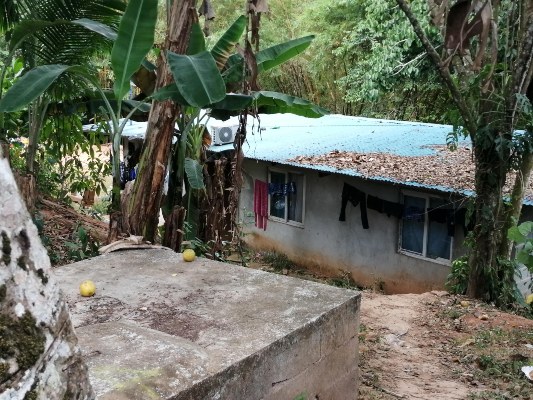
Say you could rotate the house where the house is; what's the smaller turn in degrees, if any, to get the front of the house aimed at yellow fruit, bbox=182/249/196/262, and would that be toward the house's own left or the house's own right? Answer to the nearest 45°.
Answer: approximately 45° to the house's own left

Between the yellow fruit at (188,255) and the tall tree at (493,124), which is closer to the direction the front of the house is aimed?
the yellow fruit

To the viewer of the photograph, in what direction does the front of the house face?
facing the viewer and to the left of the viewer

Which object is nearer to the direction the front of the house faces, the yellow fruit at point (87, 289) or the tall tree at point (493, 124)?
the yellow fruit

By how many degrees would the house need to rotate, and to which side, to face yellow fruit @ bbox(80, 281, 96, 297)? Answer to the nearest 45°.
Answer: approximately 45° to its left

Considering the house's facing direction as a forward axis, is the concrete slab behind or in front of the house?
in front
